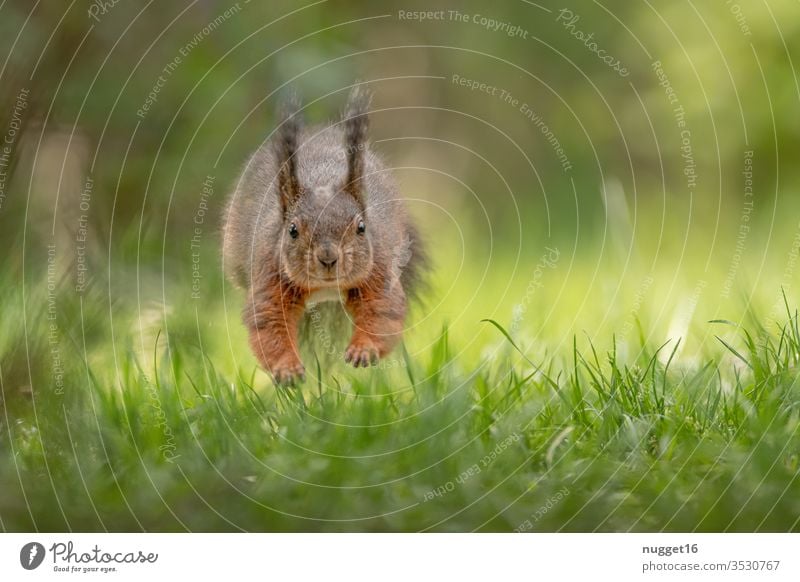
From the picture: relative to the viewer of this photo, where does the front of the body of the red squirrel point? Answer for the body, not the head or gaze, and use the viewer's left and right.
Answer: facing the viewer
